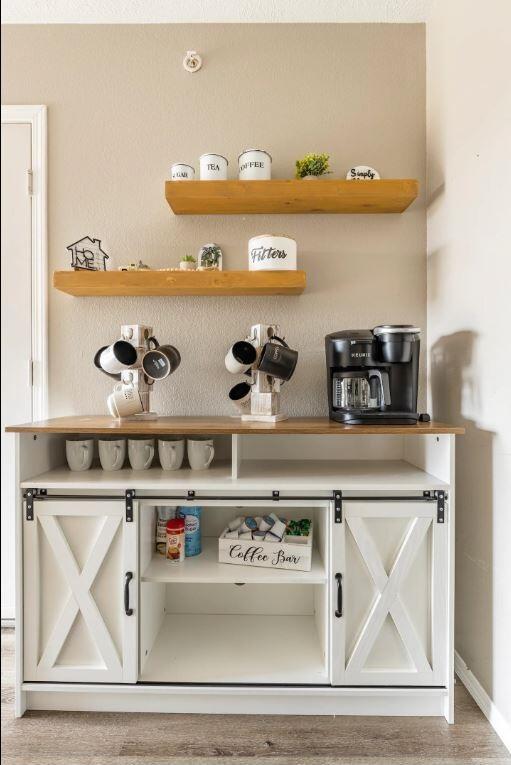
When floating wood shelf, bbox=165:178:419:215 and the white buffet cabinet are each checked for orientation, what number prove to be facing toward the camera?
2

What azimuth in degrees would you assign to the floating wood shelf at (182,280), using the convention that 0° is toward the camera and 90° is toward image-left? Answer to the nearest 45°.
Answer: approximately 0°

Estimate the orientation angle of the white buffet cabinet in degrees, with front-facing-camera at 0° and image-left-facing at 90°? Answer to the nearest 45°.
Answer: approximately 0°

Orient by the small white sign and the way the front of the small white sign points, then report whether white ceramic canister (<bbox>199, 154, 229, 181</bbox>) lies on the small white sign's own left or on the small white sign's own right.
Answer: on the small white sign's own right

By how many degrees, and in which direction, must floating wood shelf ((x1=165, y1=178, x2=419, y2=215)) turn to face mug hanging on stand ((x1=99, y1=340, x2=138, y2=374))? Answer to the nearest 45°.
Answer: approximately 90° to its right
